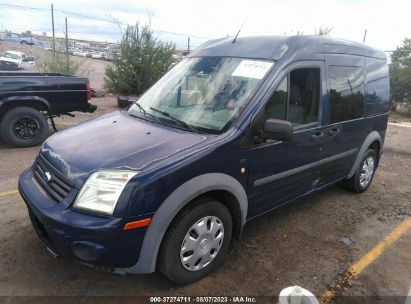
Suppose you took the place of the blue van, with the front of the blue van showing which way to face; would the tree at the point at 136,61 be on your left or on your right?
on your right

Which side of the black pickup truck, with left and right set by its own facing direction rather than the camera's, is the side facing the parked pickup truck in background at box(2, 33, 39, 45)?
right

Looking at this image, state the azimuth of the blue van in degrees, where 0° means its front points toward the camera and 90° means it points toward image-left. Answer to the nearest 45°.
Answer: approximately 45°

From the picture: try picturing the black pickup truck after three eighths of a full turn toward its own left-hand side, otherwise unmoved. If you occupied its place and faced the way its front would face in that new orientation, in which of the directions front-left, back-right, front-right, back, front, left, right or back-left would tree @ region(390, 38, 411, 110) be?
front-left

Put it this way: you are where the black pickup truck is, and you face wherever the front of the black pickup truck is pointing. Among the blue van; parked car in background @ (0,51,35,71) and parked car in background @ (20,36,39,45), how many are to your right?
2

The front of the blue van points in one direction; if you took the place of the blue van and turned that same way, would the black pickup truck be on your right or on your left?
on your right

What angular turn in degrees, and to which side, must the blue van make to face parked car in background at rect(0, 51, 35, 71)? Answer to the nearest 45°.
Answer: approximately 90° to its right

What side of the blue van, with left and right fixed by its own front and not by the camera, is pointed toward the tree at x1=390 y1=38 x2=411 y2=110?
back

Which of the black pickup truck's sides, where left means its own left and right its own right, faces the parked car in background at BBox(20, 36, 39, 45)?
right

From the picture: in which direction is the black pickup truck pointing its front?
to the viewer's left
